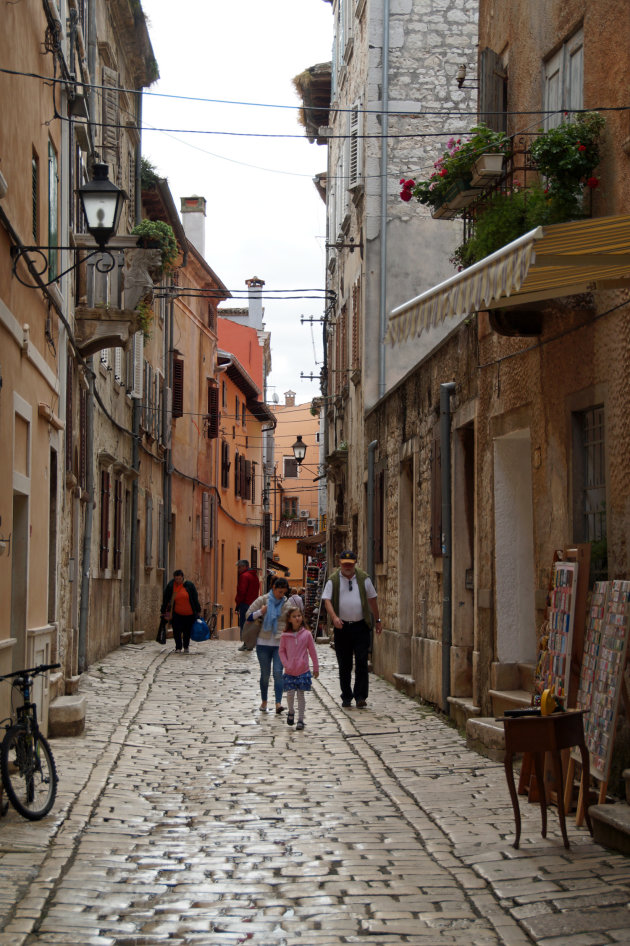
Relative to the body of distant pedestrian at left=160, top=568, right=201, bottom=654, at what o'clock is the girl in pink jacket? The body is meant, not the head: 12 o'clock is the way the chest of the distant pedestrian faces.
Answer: The girl in pink jacket is roughly at 12 o'clock from the distant pedestrian.

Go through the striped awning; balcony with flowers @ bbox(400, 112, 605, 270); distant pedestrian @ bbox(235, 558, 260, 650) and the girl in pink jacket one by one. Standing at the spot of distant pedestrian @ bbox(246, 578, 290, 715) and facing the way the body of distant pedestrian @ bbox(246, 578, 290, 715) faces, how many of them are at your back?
1

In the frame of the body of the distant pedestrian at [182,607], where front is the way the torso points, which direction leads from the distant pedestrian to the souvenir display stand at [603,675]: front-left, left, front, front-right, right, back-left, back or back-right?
front

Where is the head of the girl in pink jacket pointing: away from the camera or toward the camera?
toward the camera

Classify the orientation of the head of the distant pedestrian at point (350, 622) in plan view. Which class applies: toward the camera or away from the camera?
toward the camera

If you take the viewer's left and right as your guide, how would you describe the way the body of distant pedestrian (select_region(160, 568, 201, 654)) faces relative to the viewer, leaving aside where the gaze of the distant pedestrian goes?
facing the viewer

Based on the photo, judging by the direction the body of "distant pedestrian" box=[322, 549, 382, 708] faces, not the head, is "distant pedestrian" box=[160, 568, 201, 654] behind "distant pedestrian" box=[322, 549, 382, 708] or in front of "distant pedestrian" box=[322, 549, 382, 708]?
behind

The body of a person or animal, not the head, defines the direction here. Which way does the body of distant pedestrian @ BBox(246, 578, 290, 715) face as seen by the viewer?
toward the camera

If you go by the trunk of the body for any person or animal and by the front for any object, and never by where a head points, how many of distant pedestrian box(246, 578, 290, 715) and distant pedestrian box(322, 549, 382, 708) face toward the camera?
2

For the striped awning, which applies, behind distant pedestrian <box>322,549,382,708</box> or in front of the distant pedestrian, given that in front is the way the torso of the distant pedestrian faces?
in front

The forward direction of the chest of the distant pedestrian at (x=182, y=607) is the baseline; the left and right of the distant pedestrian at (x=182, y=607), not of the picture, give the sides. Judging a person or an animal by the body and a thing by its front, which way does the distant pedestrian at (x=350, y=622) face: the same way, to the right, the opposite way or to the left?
the same way

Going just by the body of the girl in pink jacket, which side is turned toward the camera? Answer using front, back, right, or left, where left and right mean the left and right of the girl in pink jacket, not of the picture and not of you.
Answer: front

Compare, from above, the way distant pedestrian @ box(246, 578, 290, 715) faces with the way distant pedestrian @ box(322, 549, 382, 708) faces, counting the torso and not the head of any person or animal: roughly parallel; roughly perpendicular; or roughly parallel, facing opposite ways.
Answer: roughly parallel

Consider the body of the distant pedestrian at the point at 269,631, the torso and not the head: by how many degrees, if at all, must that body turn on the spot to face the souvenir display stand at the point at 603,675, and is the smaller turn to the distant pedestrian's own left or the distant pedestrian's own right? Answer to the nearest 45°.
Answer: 0° — they already face it

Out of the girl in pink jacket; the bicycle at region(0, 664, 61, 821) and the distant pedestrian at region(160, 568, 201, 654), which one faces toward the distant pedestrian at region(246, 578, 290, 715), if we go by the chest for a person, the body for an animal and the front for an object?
the distant pedestrian at region(160, 568, 201, 654)

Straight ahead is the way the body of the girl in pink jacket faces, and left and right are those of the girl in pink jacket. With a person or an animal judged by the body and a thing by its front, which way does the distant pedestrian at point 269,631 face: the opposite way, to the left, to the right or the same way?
the same way
